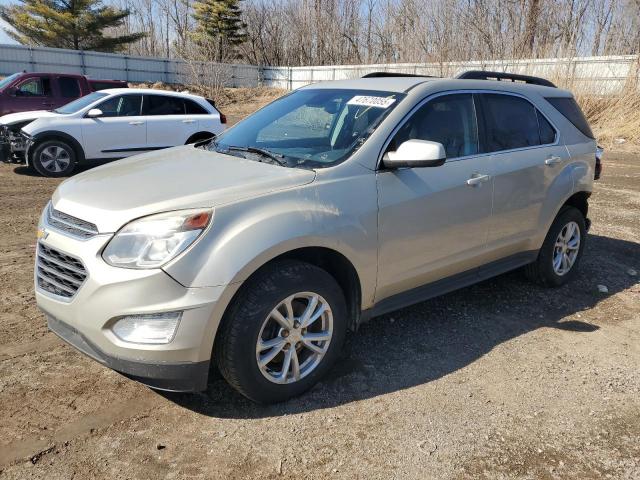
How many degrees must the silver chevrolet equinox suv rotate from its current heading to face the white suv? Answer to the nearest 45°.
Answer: approximately 90° to its right

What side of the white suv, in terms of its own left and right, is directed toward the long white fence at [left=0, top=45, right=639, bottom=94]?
right

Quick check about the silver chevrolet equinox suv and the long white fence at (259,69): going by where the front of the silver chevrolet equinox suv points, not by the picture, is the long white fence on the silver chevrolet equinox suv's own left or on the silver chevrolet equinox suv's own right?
on the silver chevrolet equinox suv's own right

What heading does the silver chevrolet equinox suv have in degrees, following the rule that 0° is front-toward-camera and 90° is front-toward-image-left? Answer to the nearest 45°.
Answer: approximately 45°

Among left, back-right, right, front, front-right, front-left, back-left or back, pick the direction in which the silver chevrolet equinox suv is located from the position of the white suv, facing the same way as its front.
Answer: left

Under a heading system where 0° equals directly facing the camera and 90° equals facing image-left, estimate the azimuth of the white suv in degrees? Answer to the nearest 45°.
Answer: approximately 90°

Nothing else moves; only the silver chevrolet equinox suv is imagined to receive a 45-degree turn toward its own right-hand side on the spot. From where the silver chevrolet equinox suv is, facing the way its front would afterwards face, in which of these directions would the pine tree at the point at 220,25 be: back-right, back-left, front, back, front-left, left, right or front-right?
right

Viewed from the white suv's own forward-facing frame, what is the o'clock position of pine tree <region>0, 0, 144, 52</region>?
The pine tree is roughly at 3 o'clock from the white suv.

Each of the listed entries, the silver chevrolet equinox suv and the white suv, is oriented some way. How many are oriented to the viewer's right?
0

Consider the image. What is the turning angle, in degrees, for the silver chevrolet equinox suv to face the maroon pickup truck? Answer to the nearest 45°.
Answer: approximately 90° to its right

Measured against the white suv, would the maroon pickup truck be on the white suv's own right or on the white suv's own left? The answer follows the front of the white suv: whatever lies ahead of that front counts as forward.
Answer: on the white suv's own right
